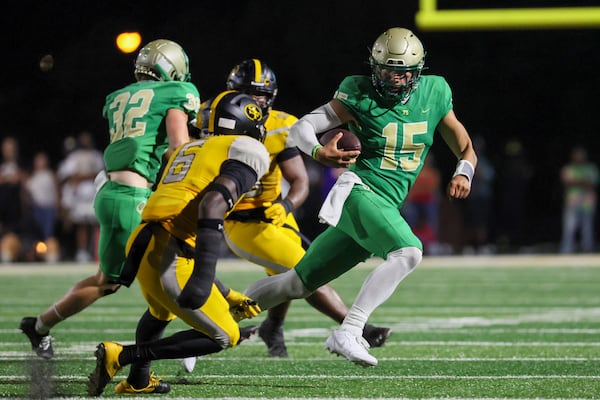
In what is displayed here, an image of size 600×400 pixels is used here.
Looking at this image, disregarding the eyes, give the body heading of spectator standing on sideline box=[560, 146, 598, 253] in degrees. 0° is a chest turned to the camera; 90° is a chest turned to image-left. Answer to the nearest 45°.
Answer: approximately 0°

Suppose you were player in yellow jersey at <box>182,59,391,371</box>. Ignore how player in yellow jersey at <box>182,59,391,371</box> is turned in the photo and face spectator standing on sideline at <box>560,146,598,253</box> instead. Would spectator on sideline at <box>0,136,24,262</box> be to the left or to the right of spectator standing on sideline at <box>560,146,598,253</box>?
left

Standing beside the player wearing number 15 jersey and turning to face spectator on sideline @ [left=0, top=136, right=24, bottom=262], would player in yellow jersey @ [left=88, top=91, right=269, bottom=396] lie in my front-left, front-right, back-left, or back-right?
back-left

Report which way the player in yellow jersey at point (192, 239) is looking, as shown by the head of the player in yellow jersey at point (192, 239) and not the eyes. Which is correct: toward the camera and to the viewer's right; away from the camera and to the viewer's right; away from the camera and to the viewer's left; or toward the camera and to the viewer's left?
away from the camera and to the viewer's right

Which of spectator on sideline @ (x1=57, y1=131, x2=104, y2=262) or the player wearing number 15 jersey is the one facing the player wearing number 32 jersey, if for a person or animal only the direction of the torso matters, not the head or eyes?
the spectator on sideline

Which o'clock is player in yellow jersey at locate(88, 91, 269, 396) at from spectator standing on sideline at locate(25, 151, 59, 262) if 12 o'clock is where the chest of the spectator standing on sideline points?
The player in yellow jersey is roughly at 12 o'clock from the spectator standing on sideline.

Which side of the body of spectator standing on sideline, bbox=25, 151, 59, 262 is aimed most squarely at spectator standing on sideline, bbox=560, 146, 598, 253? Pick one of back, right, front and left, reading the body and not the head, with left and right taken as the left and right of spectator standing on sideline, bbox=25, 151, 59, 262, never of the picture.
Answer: left

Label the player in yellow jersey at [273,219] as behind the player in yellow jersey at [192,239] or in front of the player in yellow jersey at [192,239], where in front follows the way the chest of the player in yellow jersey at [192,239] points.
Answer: in front

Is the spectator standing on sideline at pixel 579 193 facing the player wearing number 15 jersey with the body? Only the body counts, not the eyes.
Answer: yes

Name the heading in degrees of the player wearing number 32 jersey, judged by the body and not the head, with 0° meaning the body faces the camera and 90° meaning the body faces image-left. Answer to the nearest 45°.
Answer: approximately 225°

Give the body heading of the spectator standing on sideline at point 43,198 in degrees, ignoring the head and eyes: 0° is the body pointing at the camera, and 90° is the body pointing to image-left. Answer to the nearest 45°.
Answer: approximately 0°

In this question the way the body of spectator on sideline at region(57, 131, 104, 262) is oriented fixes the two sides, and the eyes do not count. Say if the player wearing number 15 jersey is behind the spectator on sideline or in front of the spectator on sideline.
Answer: in front

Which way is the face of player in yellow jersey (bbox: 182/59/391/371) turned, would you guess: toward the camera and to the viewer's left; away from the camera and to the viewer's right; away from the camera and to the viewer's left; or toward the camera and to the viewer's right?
toward the camera and to the viewer's right
